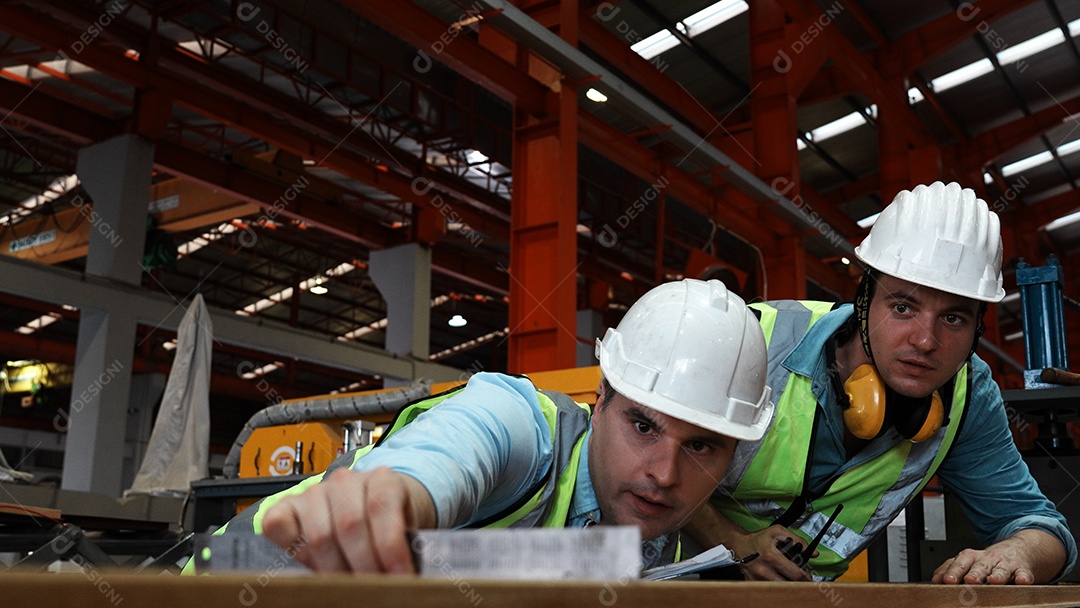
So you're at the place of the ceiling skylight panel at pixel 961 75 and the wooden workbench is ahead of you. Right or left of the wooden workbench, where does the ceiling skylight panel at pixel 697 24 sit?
right

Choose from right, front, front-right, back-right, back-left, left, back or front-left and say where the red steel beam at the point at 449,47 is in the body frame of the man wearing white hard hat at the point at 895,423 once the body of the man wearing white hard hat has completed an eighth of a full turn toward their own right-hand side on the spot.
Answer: right

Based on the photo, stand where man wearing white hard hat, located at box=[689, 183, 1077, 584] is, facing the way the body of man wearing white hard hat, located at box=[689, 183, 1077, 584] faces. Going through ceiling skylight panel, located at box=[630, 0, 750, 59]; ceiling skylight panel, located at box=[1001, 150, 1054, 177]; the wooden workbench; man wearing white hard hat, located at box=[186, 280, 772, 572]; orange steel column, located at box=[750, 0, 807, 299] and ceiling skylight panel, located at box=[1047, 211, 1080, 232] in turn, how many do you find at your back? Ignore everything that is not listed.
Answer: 4

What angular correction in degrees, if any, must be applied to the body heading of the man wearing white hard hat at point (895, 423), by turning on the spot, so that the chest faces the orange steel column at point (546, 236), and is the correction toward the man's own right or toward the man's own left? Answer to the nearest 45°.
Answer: approximately 135° to the man's own right

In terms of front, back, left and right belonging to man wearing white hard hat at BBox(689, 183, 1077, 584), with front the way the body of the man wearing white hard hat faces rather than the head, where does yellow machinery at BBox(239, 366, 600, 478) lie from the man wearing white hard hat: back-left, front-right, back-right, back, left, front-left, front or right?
back-right

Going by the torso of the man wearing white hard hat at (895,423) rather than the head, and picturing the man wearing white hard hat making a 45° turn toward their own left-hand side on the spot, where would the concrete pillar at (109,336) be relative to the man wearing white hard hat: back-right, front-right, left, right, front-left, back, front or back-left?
back

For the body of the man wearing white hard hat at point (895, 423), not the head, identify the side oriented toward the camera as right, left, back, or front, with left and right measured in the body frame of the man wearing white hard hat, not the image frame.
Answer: front

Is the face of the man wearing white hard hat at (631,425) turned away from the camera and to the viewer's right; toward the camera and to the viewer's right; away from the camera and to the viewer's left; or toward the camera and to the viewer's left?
toward the camera and to the viewer's left

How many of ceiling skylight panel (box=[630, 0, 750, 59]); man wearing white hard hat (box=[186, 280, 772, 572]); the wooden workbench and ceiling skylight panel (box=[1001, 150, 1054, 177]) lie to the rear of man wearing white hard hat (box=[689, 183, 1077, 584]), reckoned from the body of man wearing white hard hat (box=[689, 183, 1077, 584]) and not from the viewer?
2

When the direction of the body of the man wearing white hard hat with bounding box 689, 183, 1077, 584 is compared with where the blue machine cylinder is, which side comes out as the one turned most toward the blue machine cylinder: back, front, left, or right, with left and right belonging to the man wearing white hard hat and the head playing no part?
back

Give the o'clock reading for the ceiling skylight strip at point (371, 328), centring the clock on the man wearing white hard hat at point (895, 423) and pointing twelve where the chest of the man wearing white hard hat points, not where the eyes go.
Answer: The ceiling skylight strip is roughly at 5 o'clock from the man wearing white hard hat.

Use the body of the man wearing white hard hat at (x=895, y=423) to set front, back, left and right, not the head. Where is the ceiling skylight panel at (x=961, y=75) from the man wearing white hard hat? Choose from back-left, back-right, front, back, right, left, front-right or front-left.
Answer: back

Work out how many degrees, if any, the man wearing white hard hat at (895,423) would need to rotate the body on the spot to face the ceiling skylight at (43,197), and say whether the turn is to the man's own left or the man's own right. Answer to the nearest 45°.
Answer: approximately 135° to the man's own right
